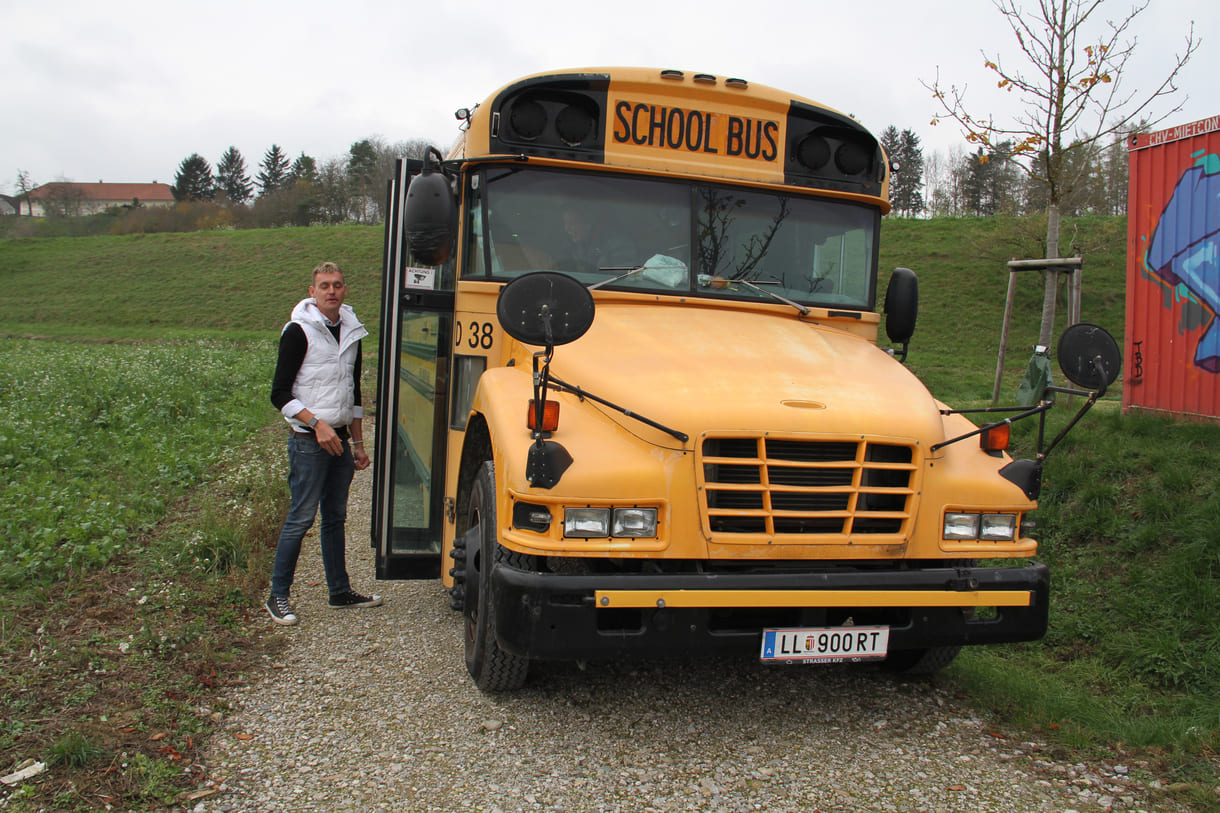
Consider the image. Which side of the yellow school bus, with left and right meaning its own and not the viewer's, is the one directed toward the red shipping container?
left

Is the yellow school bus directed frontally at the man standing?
no

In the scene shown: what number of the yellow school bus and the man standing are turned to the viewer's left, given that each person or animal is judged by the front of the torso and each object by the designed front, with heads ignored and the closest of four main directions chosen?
0

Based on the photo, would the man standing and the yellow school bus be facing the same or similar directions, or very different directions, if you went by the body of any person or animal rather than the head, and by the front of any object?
same or similar directions

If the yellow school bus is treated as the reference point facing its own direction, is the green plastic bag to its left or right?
on its left

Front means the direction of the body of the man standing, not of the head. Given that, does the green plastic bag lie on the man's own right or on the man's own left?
on the man's own left

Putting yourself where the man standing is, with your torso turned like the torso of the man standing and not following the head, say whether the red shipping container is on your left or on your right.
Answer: on your left

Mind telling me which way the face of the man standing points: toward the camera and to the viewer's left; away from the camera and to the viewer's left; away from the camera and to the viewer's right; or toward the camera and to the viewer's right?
toward the camera and to the viewer's right

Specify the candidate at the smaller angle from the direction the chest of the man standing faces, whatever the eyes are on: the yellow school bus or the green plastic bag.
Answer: the yellow school bus

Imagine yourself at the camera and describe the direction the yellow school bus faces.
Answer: facing the viewer and to the right of the viewer
